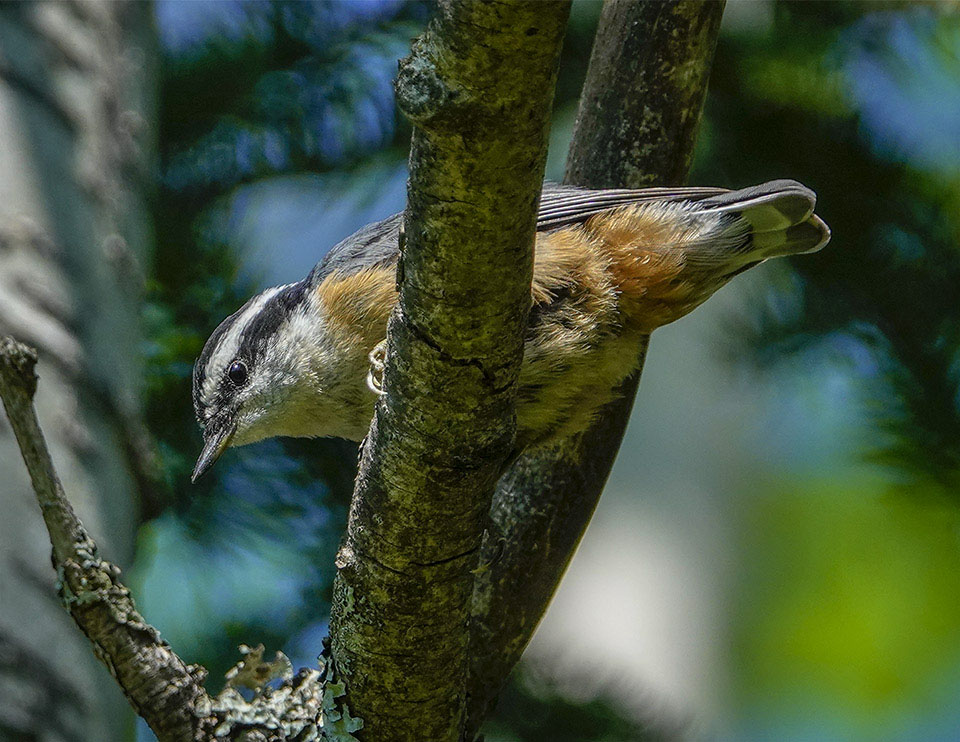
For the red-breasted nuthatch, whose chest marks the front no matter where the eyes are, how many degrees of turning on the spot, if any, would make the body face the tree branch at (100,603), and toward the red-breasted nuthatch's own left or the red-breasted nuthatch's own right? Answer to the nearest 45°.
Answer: approximately 45° to the red-breasted nuthatch's own left

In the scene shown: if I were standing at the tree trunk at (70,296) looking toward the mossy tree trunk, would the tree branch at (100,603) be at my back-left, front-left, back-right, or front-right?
front-right

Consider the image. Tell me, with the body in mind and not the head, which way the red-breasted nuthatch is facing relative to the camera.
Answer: to the viewer's left
